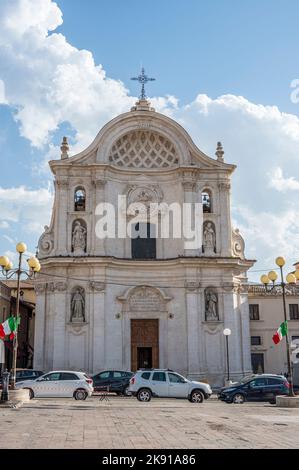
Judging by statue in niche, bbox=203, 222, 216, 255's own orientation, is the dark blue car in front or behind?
in front

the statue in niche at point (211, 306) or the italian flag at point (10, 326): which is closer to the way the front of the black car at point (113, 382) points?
the italian flag

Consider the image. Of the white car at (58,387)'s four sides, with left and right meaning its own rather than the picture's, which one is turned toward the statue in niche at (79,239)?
right

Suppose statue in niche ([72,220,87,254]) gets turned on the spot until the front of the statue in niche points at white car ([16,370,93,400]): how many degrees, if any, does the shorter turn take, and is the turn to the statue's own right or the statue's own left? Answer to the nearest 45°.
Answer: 0° — it already faces it

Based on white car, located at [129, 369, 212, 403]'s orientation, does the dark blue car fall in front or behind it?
in front

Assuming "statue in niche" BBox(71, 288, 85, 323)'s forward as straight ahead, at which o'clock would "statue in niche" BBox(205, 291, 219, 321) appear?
"statue in niche" BBox(205, 291, 219, 321) is roughly at 9 o'clock from "statue in niche" BBox(71, 288, 85, 323).

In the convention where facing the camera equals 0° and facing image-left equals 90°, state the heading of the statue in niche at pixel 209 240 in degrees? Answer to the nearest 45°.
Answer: approximately 0°

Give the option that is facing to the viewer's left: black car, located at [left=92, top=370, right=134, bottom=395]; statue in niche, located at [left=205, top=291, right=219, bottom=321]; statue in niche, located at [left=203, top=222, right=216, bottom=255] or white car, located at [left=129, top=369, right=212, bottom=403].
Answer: the black car

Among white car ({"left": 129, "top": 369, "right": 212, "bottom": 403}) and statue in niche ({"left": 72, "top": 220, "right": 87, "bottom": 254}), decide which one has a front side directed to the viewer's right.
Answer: the white car

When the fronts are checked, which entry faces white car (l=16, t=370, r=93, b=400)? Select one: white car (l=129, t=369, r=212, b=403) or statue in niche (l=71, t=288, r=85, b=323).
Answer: the statue in niche

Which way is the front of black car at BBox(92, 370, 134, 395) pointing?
to the viewer's left

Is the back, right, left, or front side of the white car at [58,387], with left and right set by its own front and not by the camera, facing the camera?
left
